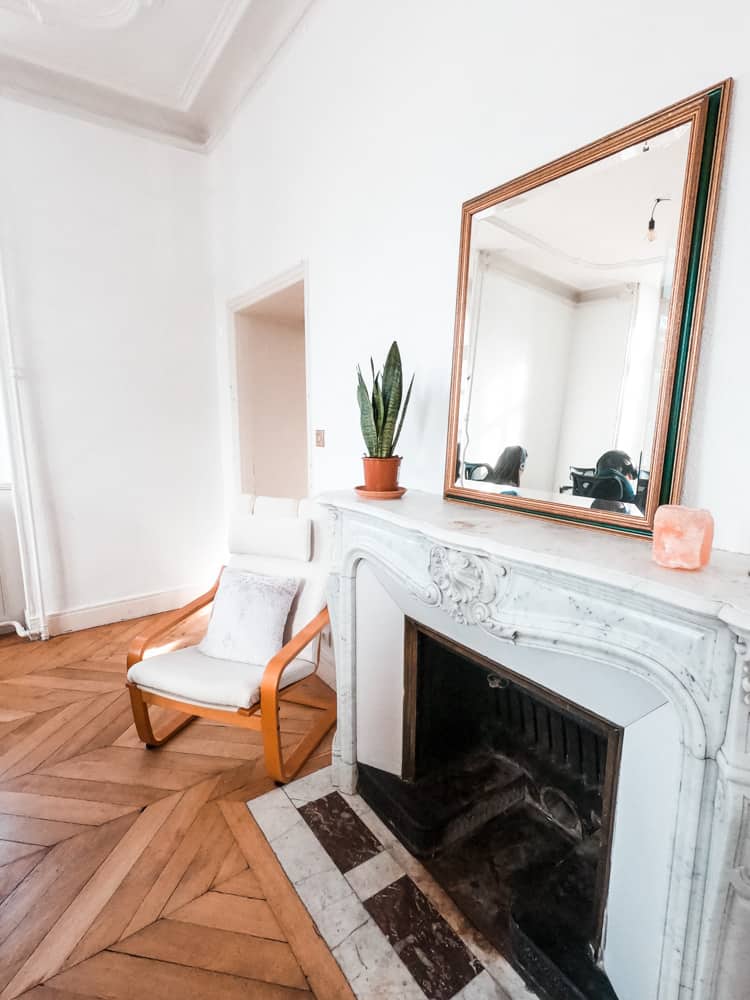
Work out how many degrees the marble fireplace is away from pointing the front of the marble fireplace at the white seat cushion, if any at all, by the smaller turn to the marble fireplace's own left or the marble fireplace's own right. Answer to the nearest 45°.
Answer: approximately 45° to the marble fireplace's own right

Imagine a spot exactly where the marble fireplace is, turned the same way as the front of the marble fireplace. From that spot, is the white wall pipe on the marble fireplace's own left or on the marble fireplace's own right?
on the marble fireplace's own right

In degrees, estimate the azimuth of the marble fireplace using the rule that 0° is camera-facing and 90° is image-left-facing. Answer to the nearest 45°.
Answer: approximately 45°

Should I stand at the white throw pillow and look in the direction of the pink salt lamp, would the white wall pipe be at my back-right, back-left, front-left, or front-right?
back-right

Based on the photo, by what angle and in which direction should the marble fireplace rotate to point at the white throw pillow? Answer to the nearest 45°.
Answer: approximately 90° to its right

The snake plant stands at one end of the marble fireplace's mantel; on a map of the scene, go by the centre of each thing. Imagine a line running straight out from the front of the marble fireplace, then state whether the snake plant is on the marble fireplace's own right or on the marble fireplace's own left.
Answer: on the marble fireplace's own right
